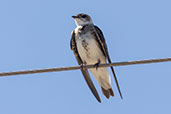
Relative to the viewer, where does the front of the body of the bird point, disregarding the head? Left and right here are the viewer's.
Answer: facing the viewer and to the left of the viewer
